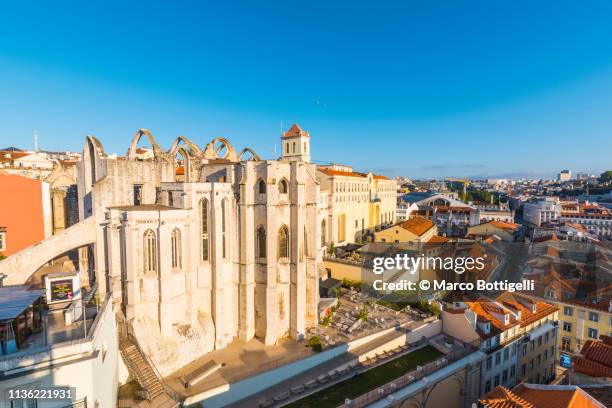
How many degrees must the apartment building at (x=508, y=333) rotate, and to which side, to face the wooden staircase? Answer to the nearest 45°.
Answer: approximately 90° to its right

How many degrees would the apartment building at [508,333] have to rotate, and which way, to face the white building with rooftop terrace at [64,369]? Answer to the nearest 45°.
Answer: approximately 90° to its right

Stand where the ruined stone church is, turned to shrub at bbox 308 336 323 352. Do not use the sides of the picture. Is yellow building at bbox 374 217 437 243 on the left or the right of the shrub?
left

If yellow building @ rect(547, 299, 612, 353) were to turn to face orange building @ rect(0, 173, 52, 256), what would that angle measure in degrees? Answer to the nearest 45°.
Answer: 0° — it already faces it

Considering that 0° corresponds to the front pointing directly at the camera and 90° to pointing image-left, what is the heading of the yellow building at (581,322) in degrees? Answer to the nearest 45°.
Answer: approximately 45°
